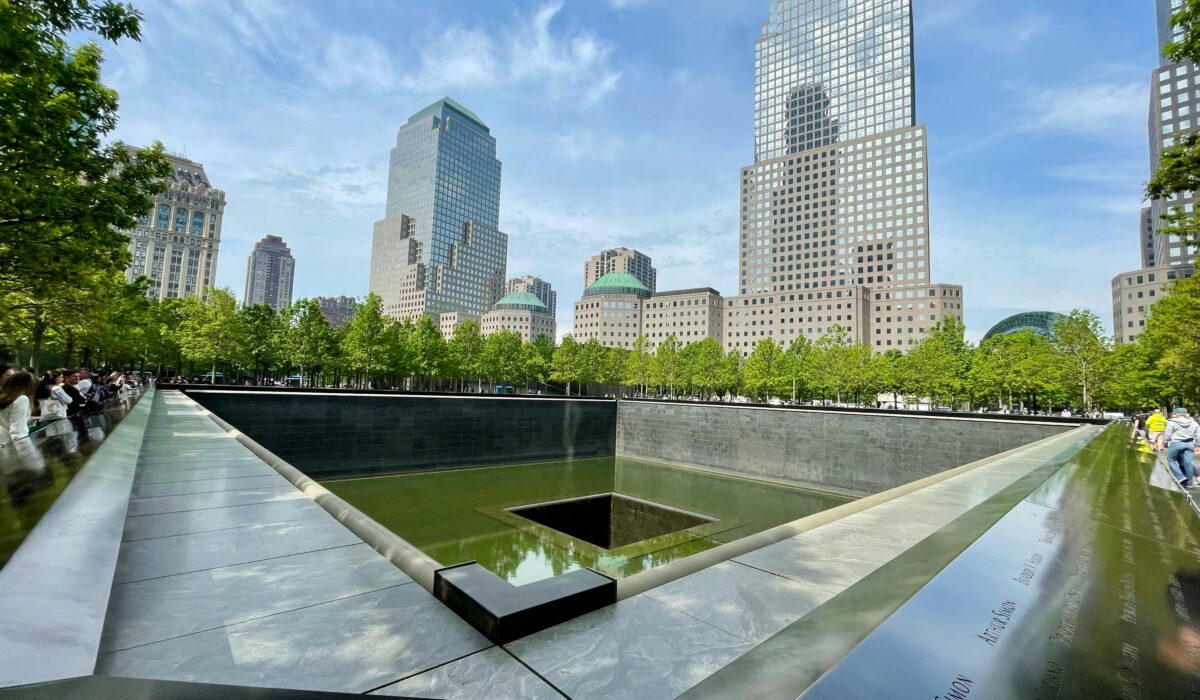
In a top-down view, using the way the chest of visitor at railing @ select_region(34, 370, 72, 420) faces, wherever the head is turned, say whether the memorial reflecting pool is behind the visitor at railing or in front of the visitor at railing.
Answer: in front

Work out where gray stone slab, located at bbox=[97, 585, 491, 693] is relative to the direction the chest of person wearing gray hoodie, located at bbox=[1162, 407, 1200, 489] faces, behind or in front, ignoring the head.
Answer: behind

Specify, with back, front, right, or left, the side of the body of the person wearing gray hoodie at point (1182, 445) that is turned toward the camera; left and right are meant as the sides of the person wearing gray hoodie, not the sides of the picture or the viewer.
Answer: back

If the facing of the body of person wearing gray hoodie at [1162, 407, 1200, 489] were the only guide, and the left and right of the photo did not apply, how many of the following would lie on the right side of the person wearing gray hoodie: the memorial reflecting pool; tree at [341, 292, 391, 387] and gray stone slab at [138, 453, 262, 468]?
0

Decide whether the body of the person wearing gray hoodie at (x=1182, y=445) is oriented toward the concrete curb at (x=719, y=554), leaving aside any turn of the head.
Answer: no

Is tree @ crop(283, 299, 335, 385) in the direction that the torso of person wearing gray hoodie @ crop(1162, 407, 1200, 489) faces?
no

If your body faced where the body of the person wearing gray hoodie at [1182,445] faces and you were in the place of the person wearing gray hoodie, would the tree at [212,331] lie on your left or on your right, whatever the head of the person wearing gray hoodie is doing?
on your left

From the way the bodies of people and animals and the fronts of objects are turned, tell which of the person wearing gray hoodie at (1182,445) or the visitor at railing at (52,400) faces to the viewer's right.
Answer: the visitor at railing

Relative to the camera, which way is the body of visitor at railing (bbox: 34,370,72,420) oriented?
to the viewer's right

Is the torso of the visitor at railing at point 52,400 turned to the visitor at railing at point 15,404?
no
